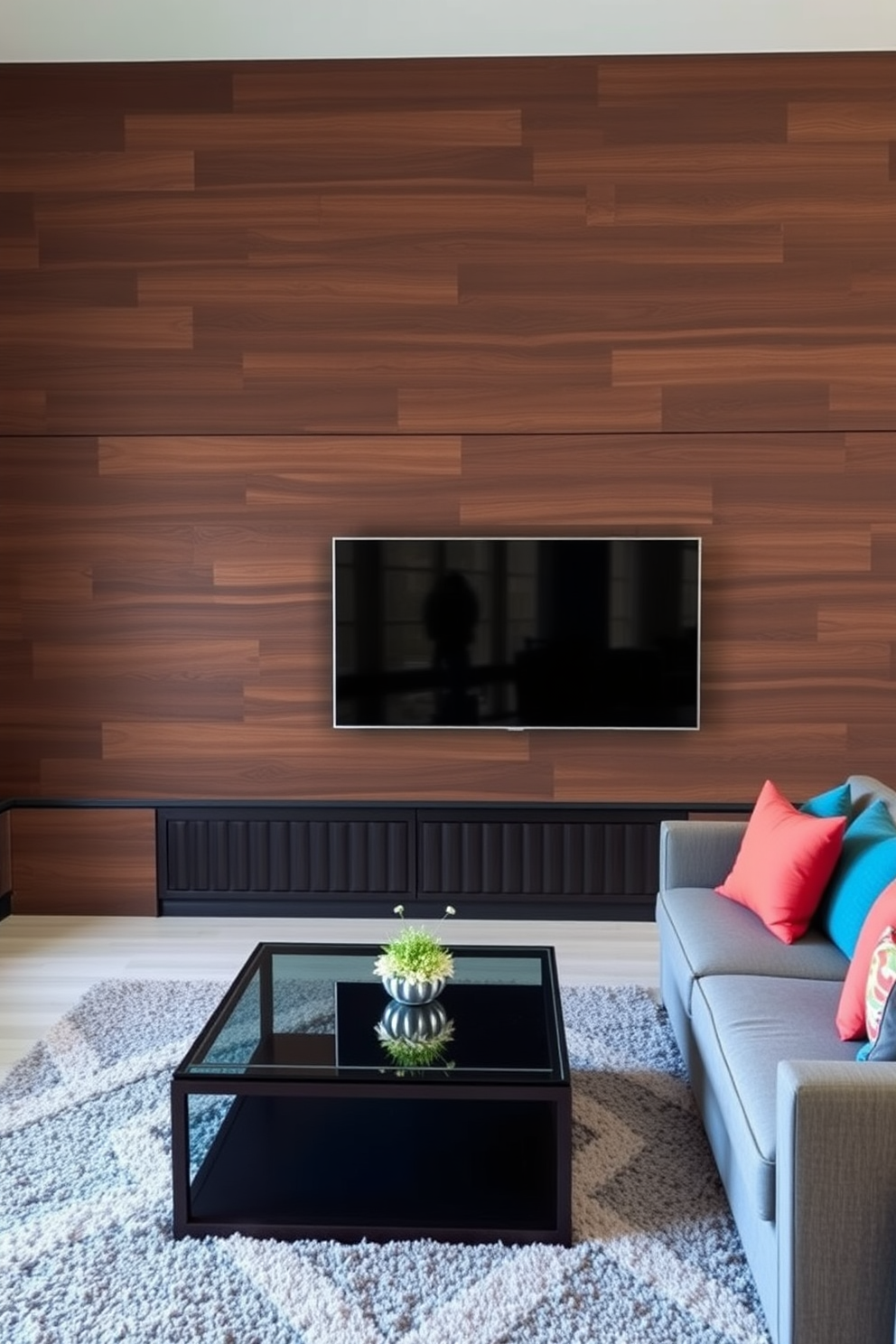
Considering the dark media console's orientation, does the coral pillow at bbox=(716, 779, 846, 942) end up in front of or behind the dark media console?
in front

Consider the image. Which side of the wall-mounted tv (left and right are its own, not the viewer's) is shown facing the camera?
front

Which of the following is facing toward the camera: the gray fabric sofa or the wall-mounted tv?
the wall-mounted tv

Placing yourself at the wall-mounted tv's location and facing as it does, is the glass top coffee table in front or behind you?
in front

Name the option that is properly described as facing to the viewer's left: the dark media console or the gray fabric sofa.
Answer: the gray fabric sofa

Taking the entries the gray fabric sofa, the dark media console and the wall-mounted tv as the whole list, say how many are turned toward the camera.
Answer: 2

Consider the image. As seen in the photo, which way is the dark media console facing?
toward the camera

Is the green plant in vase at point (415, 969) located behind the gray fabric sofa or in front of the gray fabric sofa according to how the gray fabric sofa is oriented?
in front

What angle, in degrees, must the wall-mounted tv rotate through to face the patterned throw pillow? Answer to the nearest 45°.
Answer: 0° — it already faces it

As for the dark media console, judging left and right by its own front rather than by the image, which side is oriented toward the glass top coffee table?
front

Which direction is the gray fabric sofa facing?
to the viewer's left

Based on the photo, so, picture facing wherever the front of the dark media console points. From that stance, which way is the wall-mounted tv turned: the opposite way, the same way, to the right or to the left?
the same way

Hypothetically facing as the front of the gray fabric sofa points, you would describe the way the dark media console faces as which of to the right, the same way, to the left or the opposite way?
to the left

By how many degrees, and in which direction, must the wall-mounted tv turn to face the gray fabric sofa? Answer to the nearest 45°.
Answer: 0° — it already faces it

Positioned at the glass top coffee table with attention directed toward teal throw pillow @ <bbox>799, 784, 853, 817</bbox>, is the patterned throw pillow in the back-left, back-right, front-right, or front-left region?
front-right

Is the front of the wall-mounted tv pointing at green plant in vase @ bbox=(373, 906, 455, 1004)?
yes
